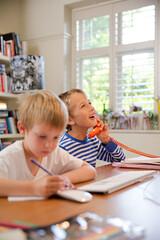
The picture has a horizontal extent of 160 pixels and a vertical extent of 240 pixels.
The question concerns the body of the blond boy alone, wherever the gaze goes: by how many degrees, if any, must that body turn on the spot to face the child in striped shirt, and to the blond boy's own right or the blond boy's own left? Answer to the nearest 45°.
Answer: approximately 135° to the blond boy's own left

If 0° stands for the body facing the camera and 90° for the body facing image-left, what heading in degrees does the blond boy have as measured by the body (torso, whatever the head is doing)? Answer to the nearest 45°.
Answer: approximately 315°

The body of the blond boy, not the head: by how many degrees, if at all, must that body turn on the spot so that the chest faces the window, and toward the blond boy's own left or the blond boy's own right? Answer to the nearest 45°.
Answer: approximately 135° to the blond boy's own left

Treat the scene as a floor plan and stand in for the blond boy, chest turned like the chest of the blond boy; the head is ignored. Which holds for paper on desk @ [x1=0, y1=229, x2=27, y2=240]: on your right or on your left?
on your right

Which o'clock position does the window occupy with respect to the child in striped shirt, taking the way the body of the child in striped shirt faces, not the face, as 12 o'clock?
The window is roughly at 8 o'clock from the child in striped shirt.

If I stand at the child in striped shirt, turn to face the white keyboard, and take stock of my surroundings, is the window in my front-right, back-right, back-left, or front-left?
back-left

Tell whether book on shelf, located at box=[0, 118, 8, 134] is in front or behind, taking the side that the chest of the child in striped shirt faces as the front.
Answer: behind
